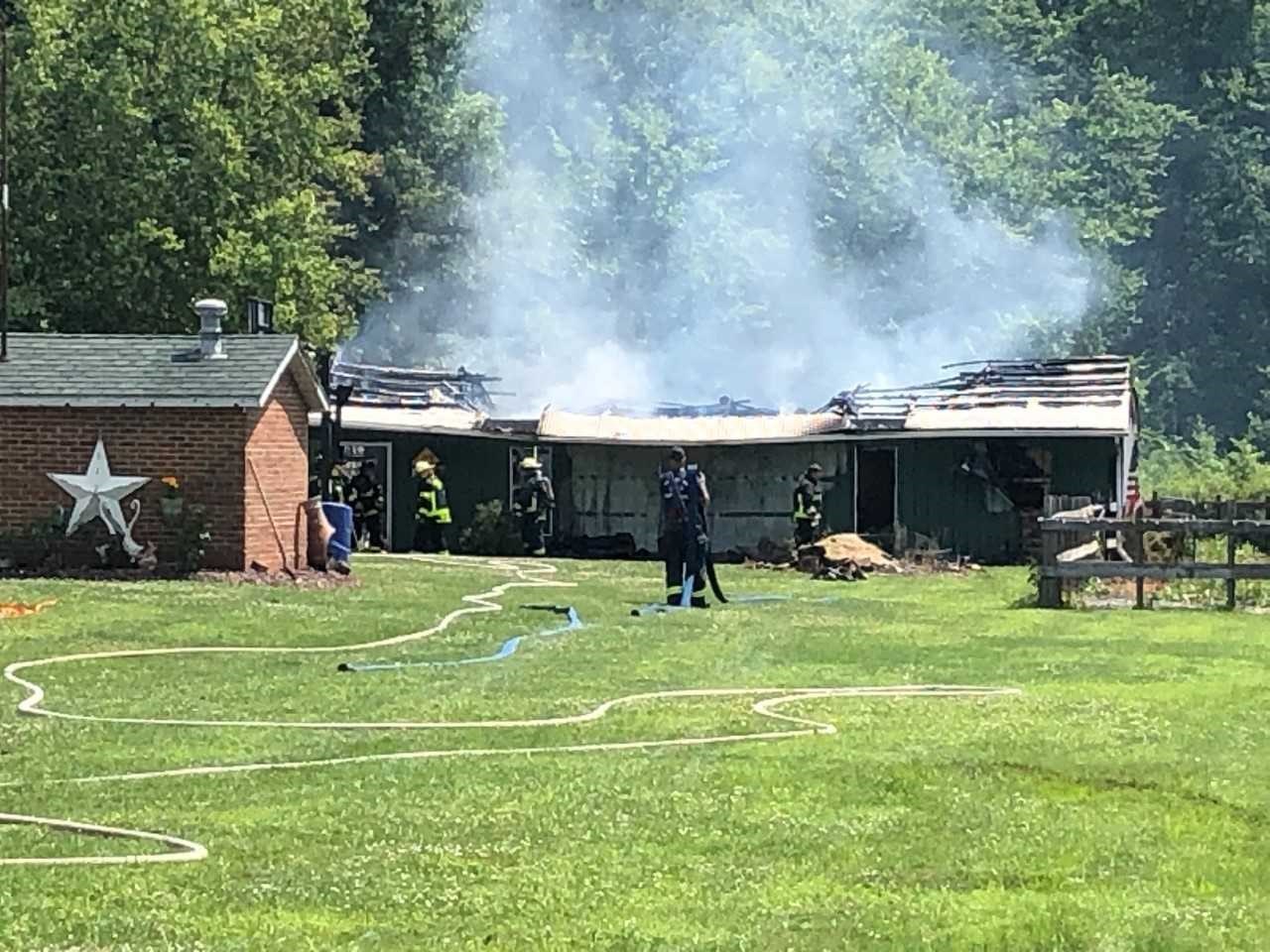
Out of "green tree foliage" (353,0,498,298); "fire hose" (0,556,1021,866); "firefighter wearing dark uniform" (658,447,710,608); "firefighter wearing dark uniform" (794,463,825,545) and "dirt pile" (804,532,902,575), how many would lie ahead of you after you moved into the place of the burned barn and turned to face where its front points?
4

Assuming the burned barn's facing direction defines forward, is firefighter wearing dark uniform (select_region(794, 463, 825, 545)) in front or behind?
in front

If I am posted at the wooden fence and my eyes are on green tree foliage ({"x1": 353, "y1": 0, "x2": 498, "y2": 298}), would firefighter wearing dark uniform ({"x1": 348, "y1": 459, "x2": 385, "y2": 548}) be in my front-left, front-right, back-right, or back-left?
front-left

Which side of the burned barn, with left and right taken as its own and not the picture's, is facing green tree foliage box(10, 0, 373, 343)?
right

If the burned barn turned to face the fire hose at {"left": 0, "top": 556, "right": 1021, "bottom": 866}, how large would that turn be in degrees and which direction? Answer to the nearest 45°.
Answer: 0° — it already faces it

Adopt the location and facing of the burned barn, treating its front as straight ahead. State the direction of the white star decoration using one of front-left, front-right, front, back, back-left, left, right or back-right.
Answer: front-right

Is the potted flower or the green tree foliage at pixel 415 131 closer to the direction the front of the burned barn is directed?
the potted flower

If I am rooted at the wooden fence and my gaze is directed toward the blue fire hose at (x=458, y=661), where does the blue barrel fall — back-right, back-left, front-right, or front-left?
front-right

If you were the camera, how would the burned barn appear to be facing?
facing the viewer

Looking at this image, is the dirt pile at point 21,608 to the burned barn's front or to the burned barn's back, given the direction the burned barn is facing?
to the front

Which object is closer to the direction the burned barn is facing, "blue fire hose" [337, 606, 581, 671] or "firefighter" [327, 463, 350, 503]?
the blue fire hose

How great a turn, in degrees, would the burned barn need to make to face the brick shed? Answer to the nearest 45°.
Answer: approximately 45° to its right

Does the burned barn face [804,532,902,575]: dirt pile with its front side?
yes

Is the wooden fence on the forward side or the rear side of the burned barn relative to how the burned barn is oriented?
on the forward side
